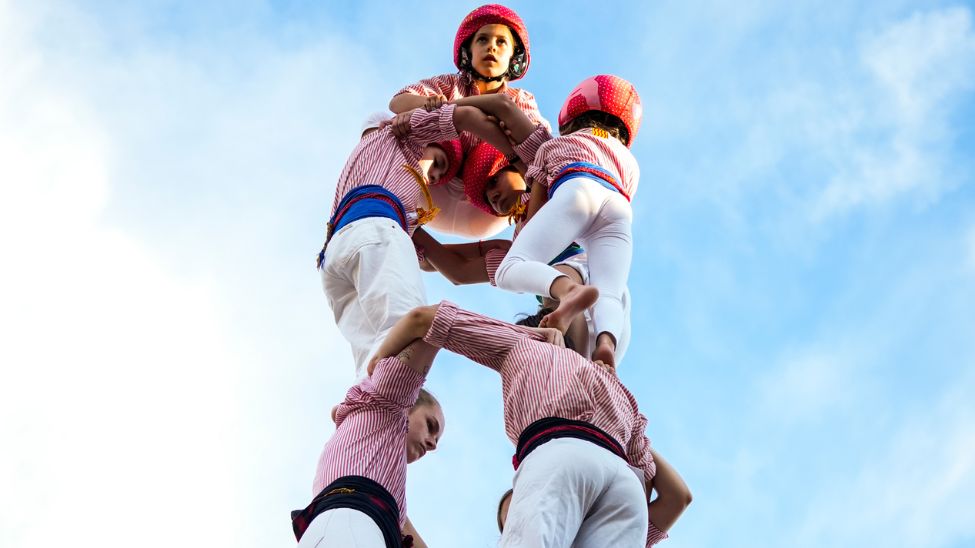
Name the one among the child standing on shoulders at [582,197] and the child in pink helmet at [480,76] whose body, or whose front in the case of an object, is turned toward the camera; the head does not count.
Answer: the child in pink helmet

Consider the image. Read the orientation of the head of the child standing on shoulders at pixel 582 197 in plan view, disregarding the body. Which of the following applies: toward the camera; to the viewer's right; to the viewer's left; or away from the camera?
away from the camera

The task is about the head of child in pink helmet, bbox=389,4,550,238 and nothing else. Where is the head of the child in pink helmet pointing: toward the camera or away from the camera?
toward the camera

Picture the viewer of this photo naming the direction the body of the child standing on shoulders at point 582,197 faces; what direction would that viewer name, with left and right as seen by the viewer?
facing away from the viewer and to the left of the viewer

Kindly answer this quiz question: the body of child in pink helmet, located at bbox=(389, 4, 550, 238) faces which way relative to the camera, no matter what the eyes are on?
toward the camera

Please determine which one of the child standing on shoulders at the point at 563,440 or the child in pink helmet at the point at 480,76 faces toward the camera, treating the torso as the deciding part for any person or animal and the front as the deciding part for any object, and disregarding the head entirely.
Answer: the child in pink helmet

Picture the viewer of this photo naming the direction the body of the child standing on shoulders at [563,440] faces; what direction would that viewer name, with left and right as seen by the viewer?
facing away from the viewer and to the left of the viewer
